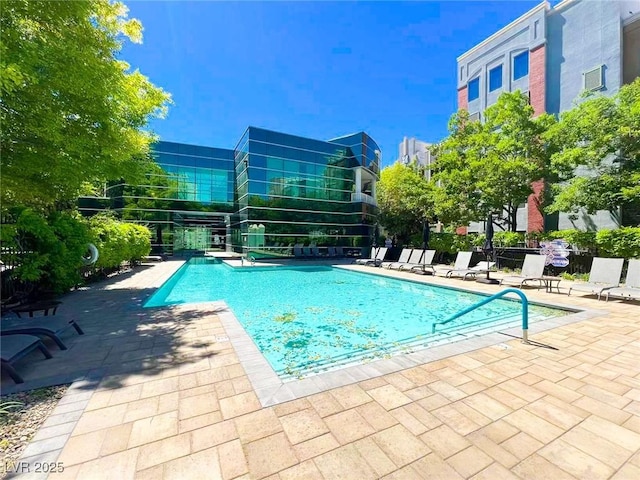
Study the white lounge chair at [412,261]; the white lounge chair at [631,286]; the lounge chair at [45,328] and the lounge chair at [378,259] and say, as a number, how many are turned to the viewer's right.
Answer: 1

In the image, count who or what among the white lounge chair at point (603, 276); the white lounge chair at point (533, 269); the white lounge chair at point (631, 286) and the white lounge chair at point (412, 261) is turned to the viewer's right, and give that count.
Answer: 0

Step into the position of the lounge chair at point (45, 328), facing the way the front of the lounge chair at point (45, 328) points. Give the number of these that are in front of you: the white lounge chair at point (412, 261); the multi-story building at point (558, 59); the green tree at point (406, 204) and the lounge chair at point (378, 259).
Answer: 4

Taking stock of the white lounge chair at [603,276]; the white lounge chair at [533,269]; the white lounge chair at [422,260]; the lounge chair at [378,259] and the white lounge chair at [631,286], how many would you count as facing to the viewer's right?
0

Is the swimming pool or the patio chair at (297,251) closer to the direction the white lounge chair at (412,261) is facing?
the swimming pool

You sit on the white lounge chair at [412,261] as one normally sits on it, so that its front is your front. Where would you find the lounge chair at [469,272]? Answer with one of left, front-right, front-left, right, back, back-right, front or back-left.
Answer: left

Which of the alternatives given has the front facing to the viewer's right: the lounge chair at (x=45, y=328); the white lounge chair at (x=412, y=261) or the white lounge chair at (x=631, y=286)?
the lounge chair

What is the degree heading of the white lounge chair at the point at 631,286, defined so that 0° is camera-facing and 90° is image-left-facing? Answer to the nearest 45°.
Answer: approximately 45°

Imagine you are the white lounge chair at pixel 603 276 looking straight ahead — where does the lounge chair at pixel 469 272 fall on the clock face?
The lounge chair is roughly at 2 o'clock from the white lounge chair.

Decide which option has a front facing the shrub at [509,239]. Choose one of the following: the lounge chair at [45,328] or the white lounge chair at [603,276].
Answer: the lounge chair

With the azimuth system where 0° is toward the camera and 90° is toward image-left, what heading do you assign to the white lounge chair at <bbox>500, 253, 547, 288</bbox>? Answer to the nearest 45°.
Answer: approximately 45°

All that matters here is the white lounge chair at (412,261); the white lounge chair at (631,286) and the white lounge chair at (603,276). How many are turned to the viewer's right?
0

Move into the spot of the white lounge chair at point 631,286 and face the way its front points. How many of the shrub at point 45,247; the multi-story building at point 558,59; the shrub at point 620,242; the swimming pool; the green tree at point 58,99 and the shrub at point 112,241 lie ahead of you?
4

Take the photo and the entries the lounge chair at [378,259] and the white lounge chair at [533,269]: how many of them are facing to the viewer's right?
0

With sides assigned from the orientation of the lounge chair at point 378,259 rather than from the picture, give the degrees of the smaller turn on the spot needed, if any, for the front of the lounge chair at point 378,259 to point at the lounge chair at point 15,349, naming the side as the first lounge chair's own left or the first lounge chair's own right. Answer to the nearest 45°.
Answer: approximately 45° to the first lounge chair's own left

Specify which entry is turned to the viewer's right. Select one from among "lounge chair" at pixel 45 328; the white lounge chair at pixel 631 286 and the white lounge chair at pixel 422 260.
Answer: the lounge chair

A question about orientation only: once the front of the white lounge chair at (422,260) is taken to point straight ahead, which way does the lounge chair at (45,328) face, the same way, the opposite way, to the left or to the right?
the opposite way

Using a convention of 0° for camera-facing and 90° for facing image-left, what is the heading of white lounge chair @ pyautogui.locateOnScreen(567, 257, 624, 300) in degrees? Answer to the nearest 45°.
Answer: approximately 45°
